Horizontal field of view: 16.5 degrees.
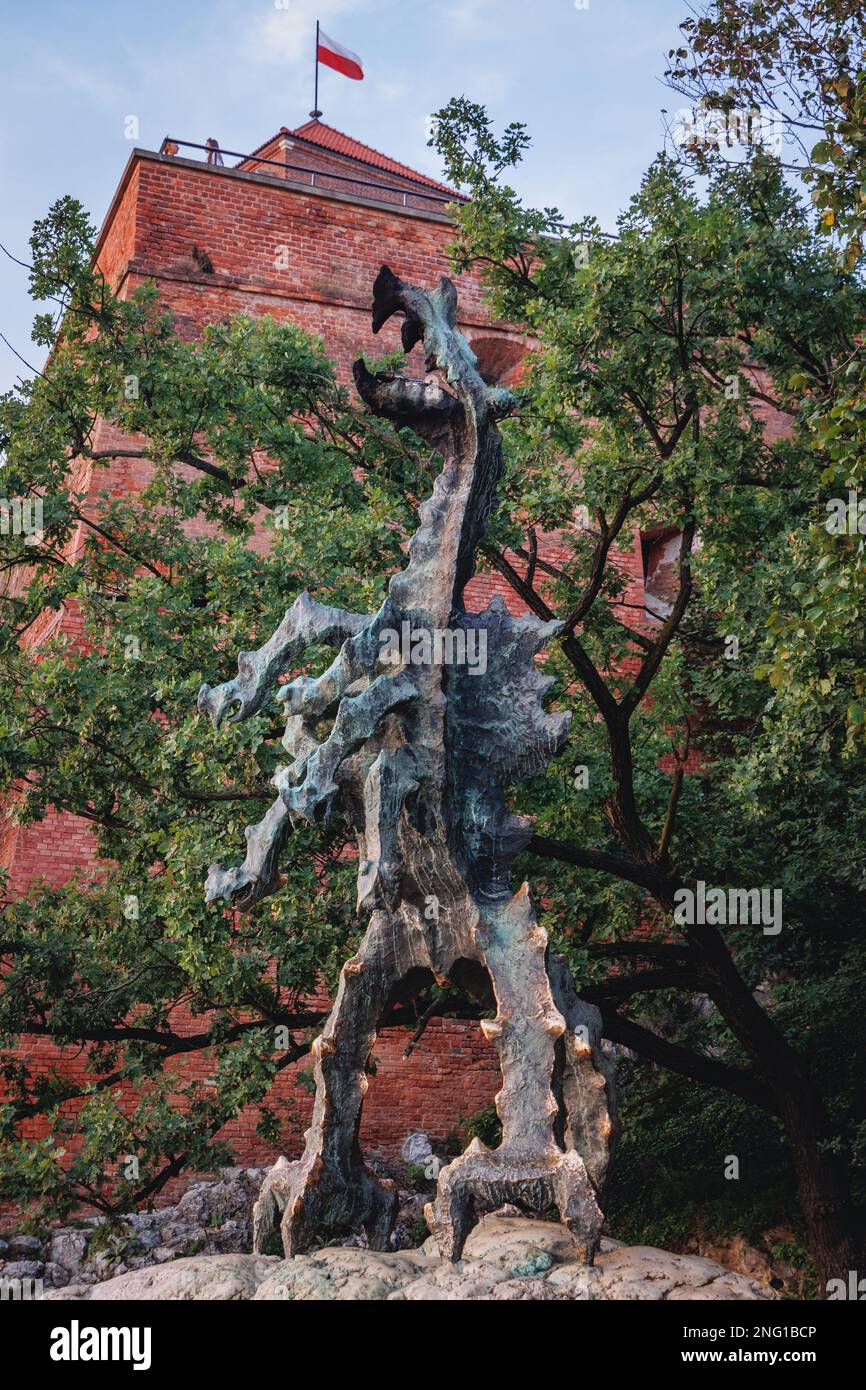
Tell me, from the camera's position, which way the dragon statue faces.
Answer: facing the viewer and to the left of the viewer

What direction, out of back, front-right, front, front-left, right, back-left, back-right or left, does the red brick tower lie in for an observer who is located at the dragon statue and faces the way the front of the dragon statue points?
back-right

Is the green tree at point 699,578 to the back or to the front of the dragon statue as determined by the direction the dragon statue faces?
to the back
